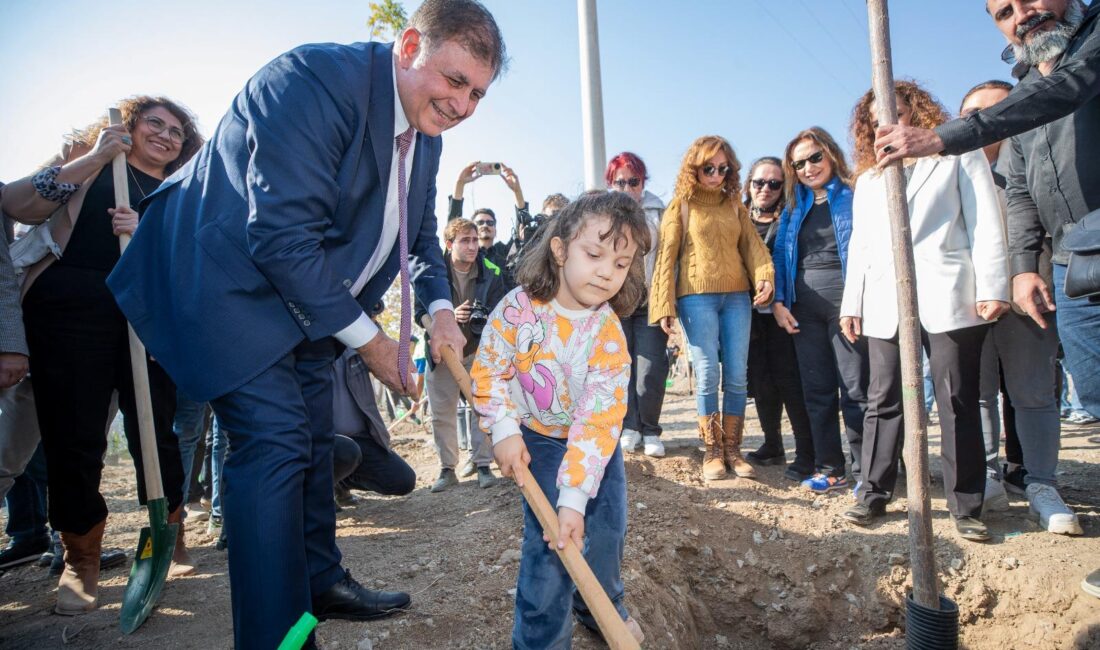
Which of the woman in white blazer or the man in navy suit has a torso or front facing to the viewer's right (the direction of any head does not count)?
the man in navy suit

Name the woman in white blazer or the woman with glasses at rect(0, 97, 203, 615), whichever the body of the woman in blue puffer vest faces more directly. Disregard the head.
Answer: the woman with glasses

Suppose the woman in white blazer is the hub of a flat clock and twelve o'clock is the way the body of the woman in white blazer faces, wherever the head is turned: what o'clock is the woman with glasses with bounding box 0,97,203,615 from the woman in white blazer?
The woman with glasses is roughly at 2 o'clock from the woman in white blazer.

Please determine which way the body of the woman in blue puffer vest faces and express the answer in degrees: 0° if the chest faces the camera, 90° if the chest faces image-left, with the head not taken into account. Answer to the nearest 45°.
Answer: approximately 45°

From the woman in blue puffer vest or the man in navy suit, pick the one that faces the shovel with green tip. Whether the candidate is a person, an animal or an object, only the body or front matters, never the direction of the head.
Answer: the woman in blue puffer vest

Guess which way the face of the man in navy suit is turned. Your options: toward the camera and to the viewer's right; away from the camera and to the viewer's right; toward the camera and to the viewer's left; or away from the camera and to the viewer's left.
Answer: toward the camera and to the viewer's right

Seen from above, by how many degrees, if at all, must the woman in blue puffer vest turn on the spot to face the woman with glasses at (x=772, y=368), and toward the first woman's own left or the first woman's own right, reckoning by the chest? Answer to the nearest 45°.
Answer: approximately 90° to the first woman's own right

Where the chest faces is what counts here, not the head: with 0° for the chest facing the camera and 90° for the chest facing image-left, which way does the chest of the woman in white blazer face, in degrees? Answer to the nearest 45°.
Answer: approximately 0°

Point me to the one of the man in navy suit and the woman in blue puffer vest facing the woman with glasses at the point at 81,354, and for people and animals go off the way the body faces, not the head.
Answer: the woman in blue puffer vest

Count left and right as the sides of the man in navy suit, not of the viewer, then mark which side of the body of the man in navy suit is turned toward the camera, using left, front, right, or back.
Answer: right
